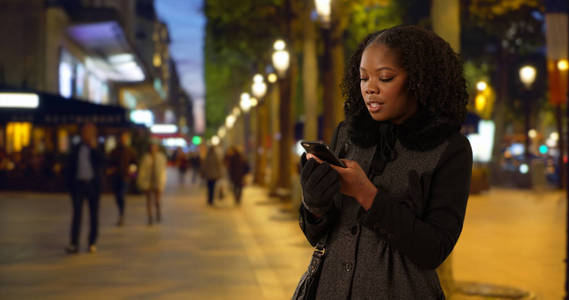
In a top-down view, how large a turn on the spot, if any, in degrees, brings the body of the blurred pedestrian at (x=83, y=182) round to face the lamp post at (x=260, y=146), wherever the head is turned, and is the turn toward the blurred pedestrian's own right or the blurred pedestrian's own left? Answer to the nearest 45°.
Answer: approximately 180°

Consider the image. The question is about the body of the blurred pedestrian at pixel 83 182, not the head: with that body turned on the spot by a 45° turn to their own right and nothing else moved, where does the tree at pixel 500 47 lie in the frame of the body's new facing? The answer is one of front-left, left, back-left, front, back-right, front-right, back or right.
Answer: back

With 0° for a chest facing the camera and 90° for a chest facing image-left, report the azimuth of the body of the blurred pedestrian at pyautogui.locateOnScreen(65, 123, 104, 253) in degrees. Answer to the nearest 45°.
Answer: approximately 0°

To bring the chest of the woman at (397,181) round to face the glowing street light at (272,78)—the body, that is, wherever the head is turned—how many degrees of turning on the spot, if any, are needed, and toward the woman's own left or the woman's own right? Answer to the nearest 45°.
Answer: approximately 135° to the woman's own right

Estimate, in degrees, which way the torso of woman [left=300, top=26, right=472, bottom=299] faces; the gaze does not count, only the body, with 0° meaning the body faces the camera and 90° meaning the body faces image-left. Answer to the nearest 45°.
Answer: approximately 45°

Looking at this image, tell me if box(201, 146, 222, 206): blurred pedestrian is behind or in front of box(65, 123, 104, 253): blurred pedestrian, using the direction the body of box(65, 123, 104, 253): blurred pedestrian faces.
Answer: behind

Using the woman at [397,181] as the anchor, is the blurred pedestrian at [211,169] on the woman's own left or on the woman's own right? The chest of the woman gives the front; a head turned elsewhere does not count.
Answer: on the woman's own right

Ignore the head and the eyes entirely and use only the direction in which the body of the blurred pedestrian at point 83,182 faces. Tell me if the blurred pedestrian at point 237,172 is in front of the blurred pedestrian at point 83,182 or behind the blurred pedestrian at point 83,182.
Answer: behind

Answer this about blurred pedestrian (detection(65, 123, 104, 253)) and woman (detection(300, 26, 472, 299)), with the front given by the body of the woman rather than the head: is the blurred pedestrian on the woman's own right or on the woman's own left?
on the woman's own right

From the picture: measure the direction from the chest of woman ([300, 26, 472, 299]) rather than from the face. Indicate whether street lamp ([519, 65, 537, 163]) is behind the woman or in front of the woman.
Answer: behind
